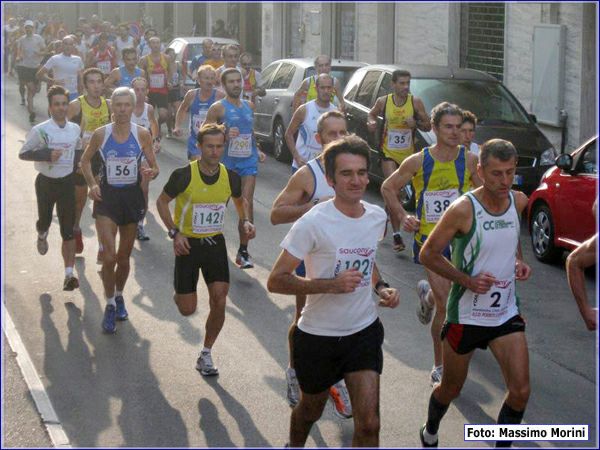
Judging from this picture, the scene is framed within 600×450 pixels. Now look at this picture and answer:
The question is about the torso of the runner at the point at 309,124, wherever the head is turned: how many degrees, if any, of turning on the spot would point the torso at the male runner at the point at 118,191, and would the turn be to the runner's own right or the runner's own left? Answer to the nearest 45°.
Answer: approximately 90° to the runner's own right

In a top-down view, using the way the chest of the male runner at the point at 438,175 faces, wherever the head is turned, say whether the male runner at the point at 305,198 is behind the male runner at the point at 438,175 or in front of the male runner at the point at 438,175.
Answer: in front

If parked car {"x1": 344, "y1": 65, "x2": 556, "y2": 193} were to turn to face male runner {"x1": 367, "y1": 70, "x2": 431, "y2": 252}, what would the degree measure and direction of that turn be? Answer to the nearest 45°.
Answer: approximately 45° to its right

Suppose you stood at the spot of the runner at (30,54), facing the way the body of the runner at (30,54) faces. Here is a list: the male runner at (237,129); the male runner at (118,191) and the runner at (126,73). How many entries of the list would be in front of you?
3

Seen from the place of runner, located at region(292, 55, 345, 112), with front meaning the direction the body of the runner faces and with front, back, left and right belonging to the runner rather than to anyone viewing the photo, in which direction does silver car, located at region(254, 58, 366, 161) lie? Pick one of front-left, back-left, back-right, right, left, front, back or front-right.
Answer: back
